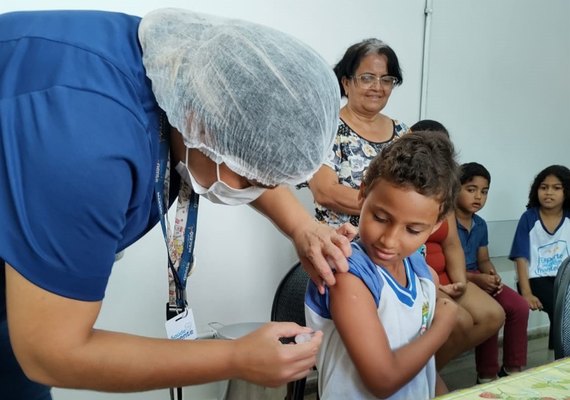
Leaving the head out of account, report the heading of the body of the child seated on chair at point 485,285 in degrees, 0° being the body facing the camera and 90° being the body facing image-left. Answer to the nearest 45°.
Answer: approximately 315°

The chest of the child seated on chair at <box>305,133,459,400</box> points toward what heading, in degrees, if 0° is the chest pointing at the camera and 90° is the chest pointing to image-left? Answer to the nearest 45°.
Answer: approximately 315°

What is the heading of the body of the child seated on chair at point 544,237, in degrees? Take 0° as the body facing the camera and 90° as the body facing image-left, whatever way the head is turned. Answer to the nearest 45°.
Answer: approximately 0°

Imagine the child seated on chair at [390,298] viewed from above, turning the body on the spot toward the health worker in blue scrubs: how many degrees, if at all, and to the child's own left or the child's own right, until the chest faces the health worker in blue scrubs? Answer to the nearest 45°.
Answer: approximately 90° to the child's own right

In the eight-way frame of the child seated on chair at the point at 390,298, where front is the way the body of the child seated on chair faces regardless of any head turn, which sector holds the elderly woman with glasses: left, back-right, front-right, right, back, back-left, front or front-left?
back-left

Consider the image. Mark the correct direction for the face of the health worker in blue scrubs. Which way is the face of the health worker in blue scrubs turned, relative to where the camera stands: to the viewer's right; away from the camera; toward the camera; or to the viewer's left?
to the viewer's right

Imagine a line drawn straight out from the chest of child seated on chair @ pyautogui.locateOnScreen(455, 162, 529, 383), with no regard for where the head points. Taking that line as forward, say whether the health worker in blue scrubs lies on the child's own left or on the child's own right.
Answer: on the child's own right

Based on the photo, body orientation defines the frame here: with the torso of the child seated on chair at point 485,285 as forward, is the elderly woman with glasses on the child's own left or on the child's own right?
on the child's own right
